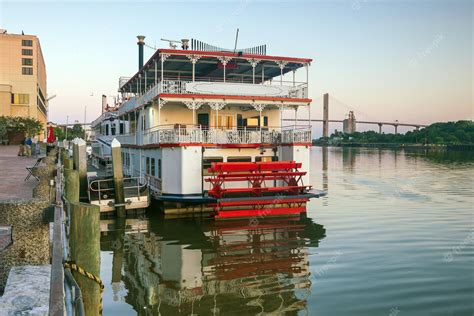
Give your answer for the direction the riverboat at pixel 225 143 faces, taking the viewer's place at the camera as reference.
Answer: facing away from the viewer and to the left of the viewer

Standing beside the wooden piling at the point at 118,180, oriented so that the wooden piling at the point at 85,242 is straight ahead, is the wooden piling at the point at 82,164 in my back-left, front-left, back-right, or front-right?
back-right

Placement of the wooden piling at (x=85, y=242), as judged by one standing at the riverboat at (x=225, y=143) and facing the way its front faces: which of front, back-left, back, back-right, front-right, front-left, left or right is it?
back-left

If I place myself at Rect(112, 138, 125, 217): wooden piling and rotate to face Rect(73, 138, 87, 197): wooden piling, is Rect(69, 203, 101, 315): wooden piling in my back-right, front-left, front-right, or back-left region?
back-left
